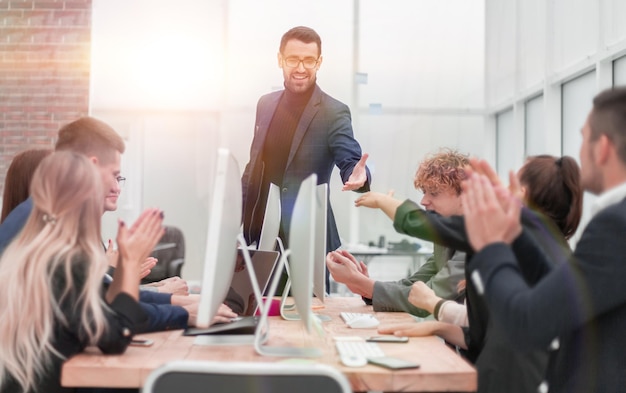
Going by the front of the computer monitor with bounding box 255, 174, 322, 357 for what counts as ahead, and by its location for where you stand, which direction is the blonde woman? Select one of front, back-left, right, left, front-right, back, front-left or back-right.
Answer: back

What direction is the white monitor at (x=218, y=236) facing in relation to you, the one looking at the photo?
facing to the left of the viewer

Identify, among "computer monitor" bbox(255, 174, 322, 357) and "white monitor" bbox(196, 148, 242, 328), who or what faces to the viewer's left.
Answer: the white monitor

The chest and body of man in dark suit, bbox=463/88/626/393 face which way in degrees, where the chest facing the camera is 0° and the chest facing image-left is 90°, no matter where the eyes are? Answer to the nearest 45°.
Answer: approximately 135°

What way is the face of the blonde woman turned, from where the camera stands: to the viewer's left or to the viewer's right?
to the viewer's right

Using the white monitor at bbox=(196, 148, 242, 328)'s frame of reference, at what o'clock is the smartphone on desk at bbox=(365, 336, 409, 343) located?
The smartphone on desk is roughly at 5 o'clock from the white monitor.

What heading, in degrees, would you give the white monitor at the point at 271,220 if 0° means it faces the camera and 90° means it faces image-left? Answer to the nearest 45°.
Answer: approximately 90°

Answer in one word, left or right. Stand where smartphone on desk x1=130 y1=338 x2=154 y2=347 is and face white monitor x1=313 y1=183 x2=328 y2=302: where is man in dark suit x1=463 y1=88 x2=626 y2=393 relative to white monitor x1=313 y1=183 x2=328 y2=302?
right

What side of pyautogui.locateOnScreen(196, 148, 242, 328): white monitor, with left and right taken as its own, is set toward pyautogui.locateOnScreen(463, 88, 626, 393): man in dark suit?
back

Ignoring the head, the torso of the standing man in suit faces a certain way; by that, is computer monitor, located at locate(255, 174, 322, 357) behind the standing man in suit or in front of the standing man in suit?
in front
